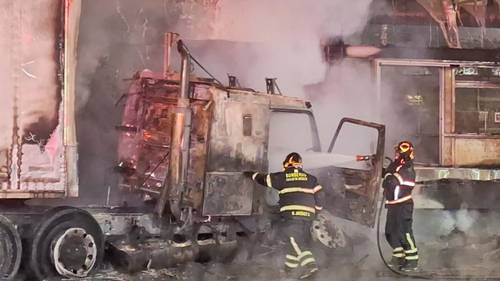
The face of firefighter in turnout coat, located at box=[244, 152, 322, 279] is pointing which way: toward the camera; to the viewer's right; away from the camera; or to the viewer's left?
away from the camera

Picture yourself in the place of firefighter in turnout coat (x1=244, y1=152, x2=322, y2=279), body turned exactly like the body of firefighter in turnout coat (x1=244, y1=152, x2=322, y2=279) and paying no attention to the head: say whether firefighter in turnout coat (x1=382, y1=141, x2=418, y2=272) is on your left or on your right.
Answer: on your right

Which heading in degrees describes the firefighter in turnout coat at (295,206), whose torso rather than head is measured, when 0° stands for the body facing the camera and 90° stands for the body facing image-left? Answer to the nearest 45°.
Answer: approximately 180°
